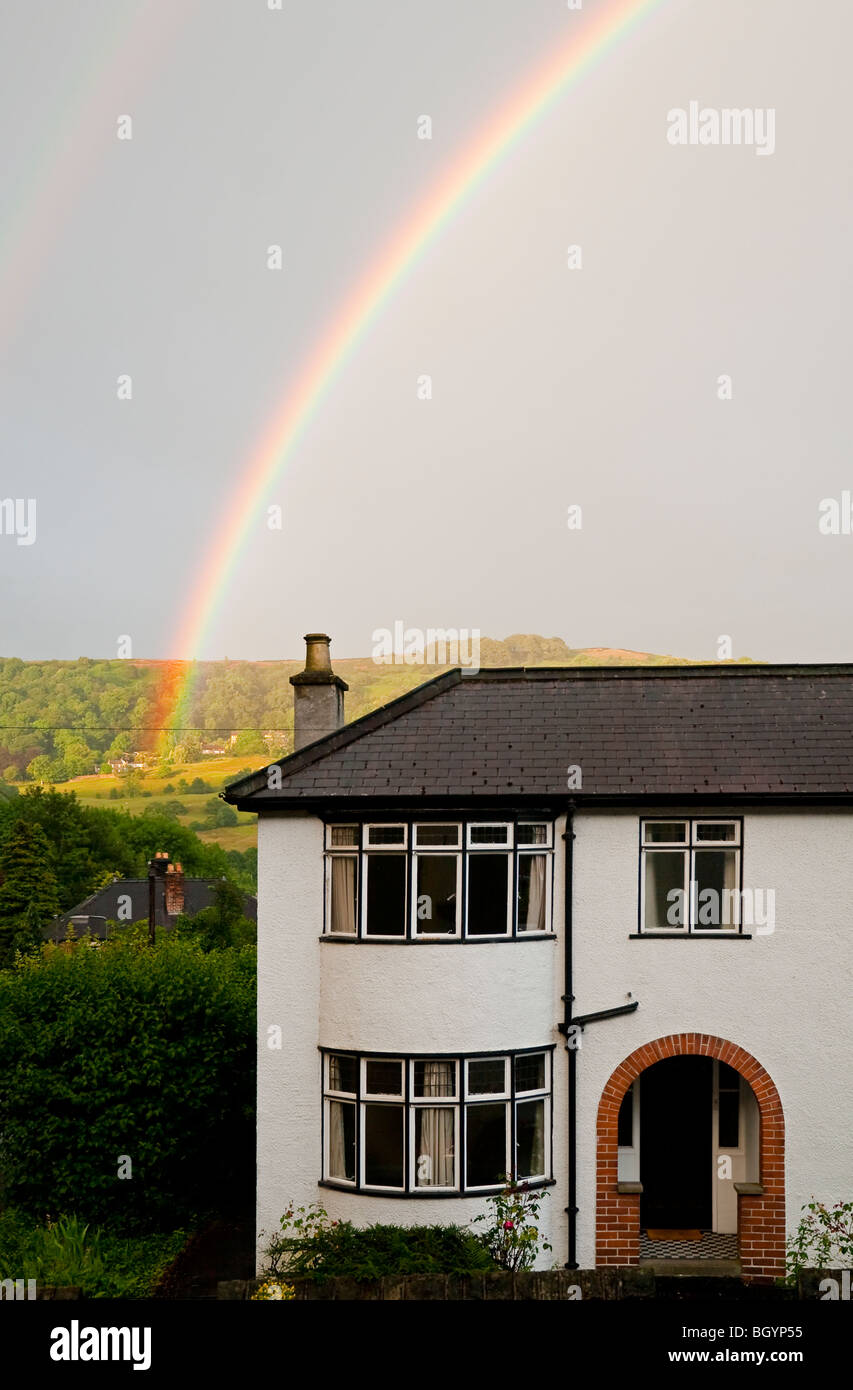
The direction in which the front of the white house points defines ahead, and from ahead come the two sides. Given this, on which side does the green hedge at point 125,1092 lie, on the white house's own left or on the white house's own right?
on the white house's own right

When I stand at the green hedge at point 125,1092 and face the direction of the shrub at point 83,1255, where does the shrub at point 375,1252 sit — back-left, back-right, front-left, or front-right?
front-left

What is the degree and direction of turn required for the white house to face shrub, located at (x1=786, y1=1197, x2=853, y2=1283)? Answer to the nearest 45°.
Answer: approximately 90° to its left

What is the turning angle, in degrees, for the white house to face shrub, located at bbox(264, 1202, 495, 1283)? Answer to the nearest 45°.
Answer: approximately 45° to its right

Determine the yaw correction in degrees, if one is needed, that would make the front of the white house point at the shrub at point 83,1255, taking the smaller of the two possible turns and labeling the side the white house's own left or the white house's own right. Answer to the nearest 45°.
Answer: approximately 90° to the white house's own right

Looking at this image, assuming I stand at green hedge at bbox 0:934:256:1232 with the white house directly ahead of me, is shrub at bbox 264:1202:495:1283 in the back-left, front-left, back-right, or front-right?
front-right

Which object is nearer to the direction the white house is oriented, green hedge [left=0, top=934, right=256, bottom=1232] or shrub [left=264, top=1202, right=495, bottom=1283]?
the shrub

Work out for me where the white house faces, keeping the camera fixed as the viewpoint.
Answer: facing the viewer
